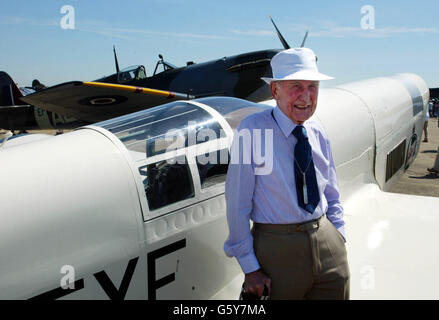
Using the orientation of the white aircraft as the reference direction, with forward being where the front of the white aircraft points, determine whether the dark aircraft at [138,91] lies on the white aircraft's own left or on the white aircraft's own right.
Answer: on the white aircraft's own left

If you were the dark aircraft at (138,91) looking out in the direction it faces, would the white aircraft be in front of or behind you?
in front

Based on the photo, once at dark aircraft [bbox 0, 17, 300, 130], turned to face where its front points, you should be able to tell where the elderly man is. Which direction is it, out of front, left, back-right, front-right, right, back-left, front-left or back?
front-right

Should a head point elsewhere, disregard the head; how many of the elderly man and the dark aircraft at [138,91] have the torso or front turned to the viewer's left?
0

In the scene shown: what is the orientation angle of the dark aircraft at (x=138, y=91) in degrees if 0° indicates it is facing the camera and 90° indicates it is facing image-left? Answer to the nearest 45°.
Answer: approximately 315°

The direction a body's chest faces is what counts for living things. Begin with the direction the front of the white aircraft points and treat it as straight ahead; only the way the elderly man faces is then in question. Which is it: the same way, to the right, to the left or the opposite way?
to the right

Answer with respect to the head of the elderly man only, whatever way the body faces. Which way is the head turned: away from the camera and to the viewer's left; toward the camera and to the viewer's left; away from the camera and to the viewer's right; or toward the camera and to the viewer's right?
toward the camera and to the viewer's right

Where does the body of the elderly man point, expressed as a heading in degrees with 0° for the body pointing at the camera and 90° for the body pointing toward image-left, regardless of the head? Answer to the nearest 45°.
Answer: approximately 315°
